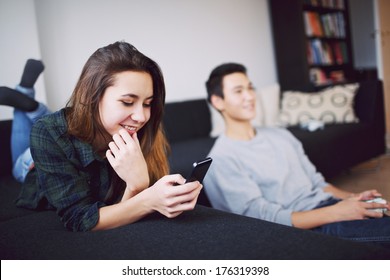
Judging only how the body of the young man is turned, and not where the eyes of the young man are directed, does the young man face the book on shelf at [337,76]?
no

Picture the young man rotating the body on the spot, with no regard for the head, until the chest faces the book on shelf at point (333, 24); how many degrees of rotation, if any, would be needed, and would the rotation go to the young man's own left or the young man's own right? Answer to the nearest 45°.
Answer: approximately 135° to the young man's own left

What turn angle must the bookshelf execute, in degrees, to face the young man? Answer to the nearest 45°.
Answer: approximately 45° to its right

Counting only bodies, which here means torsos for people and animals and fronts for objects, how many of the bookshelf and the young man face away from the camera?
0

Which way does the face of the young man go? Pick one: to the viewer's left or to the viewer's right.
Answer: to the viewer's right

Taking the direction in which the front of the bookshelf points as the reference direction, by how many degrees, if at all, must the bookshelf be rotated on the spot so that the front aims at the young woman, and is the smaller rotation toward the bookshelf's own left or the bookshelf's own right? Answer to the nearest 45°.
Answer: approximately 45° to the bookshelf's own right

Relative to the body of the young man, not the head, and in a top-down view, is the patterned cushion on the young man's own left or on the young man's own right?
on the young man's own left

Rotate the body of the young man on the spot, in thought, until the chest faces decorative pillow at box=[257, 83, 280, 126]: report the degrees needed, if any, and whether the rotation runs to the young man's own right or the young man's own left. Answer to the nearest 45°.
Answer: approximately 135° to the young man's own left

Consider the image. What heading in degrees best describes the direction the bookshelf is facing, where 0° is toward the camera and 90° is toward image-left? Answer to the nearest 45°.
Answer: approximately 315°

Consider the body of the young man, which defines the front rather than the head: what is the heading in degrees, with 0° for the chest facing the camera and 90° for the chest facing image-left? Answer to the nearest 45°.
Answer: approximately 315°
